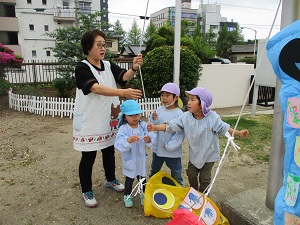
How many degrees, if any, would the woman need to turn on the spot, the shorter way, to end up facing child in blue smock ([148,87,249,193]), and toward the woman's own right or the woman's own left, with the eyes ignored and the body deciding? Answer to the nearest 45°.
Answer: approximately 45° to the woman's own left

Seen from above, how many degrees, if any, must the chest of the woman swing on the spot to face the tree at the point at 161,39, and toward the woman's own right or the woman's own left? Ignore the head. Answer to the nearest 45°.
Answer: approximately 135° to the woman's own left

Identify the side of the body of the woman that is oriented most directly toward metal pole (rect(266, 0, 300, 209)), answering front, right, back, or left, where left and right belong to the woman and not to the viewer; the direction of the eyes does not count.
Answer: front

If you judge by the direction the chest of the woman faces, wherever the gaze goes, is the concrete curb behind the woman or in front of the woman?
in front

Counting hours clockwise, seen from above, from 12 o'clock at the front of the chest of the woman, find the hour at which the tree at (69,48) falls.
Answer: The tree is roughly at 7 o'clock from the woman.

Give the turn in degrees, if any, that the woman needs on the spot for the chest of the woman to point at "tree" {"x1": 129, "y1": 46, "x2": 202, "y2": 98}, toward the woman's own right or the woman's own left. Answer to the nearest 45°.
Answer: approximately 135° to the woman's own left

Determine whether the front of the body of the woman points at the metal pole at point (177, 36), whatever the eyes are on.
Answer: no

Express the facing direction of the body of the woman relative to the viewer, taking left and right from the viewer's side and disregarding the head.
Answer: facing the viewer and to the right of the viewer

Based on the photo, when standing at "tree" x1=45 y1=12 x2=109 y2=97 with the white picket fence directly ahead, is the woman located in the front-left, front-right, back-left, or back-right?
front-left

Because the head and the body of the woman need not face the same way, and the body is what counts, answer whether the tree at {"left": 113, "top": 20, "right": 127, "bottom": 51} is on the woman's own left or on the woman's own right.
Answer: on the woman's own left

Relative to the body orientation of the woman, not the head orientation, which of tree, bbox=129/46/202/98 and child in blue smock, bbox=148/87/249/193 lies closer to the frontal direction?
the child in blue smock
